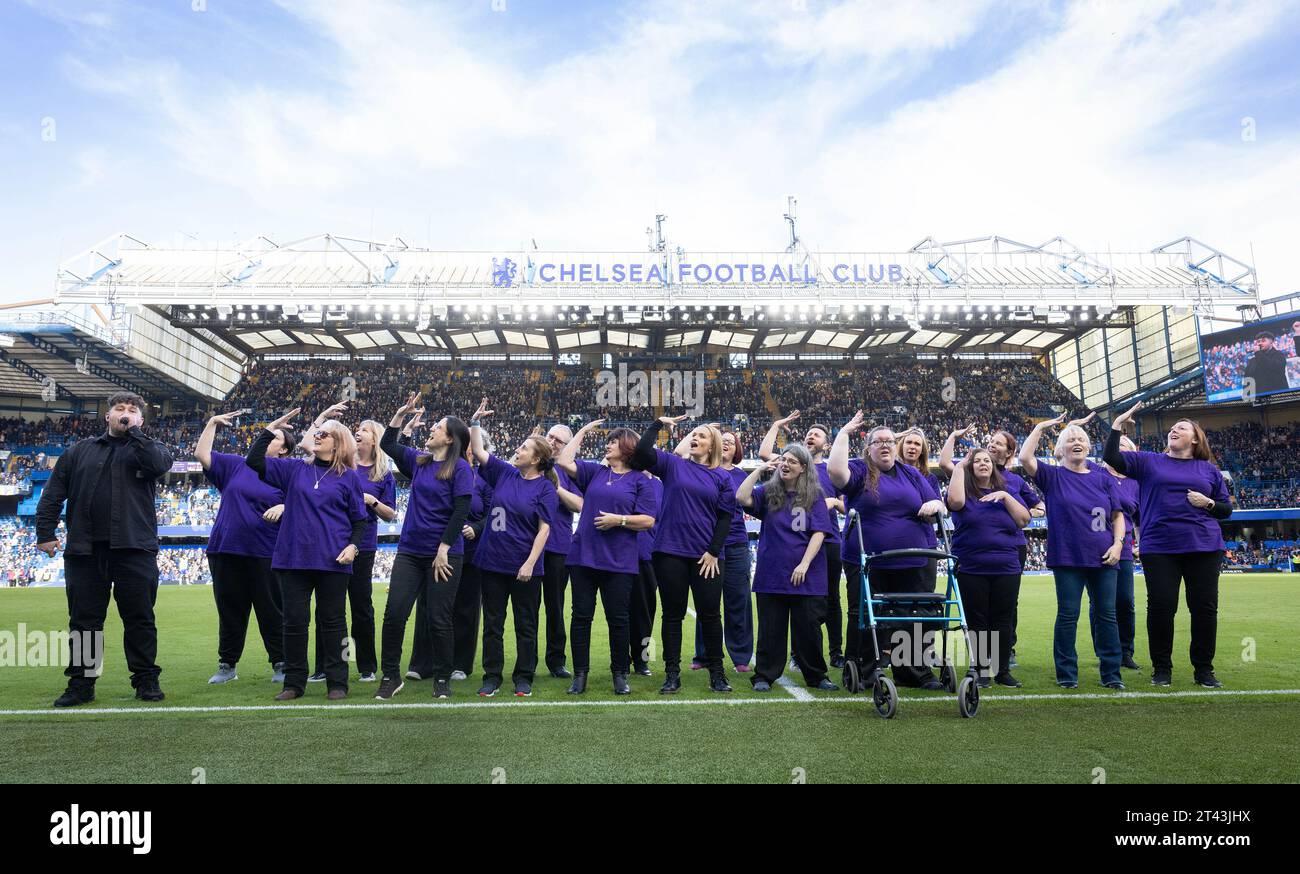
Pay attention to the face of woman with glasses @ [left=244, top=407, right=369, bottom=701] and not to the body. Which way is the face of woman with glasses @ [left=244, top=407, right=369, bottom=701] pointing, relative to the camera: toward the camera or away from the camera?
toward the camera

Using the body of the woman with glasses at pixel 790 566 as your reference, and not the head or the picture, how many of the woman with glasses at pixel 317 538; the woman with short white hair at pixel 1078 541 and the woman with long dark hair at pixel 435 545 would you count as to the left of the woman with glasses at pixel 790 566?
1

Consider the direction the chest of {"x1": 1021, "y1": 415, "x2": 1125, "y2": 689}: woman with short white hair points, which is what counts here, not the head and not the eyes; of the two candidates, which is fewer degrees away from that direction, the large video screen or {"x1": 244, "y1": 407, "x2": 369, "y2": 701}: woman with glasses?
the woman with glasses

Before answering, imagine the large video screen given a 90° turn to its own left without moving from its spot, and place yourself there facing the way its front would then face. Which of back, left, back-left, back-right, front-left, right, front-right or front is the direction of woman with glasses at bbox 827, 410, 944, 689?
front-right

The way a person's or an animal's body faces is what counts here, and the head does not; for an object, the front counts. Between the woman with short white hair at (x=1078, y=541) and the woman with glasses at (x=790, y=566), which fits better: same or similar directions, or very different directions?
same or similar directions

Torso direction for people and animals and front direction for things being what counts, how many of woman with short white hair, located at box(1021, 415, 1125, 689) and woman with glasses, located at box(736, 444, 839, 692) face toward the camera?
2

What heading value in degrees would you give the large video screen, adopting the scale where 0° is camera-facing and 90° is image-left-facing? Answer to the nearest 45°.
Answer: approximately 45°

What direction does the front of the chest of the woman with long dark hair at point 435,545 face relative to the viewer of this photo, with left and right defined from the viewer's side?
facing the viewer and to the left of the viewer

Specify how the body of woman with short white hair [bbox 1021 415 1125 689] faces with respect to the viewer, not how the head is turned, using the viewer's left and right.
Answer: facing the viewer

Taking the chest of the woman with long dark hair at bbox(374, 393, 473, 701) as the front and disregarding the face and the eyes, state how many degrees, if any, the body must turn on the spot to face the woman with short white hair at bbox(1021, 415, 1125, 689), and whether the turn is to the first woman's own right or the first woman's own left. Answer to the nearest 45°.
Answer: approximately 135° to the first woman's own left

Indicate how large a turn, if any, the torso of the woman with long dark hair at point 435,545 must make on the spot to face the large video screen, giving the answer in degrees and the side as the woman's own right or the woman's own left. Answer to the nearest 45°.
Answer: approximately 180°

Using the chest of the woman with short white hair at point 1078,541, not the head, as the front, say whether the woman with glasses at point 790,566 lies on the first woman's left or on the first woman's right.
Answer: on the first woman's right

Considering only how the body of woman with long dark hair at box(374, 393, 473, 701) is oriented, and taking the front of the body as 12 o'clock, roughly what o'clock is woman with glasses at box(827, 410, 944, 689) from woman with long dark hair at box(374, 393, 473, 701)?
woman with glasses at box(827, 410, 944, 689) is roughly at 8 o'clock from woman with long dark hair at box(374, 393, 473, 701).
